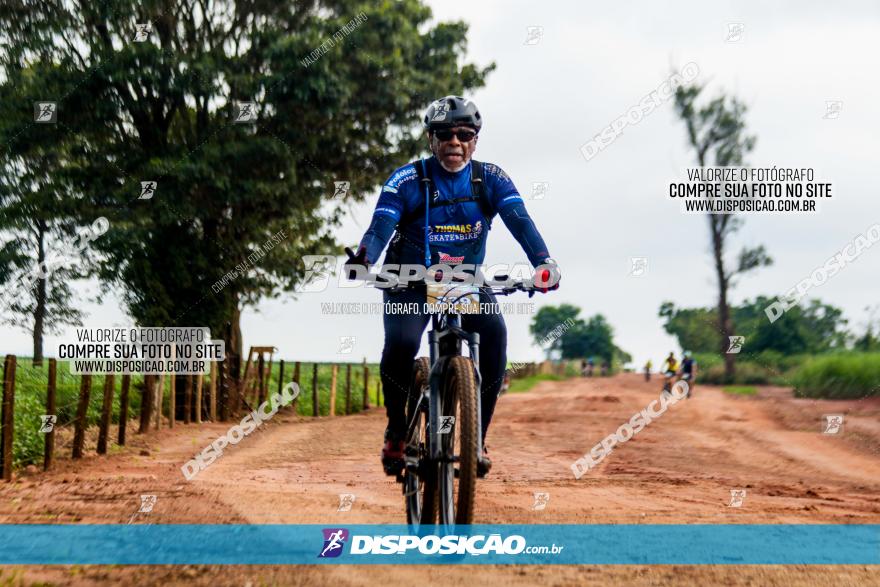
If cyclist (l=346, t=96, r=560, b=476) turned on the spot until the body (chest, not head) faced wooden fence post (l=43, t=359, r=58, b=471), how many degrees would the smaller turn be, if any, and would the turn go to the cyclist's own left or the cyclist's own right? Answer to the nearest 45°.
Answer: approximately 135° to the cyclist's own right

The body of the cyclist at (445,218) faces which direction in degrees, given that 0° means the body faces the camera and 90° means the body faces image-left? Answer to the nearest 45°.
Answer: approximately 0°

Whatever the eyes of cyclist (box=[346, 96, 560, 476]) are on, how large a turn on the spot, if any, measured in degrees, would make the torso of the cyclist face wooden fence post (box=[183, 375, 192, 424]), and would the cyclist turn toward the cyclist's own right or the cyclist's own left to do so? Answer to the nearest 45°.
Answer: approximately 135° to the cyclist's own right

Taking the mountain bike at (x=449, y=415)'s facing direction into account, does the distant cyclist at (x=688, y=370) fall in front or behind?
behind

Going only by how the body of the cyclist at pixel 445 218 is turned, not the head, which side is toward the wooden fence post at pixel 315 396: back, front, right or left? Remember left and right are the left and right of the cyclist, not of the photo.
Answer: back

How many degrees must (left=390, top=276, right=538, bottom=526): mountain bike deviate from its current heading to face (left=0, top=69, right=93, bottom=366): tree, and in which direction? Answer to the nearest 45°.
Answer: approximately 135° to its right

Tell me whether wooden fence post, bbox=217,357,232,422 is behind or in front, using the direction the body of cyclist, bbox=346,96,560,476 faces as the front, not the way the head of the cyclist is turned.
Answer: behind

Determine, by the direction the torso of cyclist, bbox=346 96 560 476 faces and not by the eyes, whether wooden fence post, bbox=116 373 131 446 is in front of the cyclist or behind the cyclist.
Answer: behind

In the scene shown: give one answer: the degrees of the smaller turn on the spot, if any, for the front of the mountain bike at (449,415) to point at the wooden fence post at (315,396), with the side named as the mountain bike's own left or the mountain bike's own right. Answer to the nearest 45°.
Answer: approximately 180°

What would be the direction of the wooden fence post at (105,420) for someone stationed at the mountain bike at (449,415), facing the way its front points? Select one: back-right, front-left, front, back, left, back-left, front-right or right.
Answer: back-right
